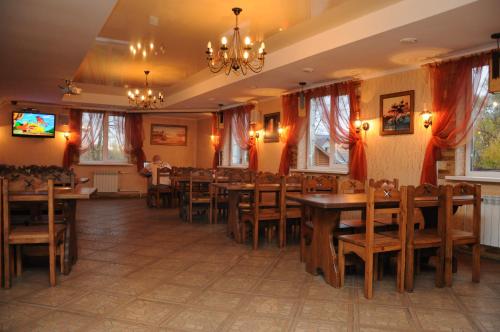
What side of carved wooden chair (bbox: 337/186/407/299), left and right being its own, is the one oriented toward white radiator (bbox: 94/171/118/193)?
front

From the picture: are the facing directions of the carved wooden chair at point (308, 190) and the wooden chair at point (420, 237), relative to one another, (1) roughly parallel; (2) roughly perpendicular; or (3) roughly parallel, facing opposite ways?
roughly parallel, facing opposite ways

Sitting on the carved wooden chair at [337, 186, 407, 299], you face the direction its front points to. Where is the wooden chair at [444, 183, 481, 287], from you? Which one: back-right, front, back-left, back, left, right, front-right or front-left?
right

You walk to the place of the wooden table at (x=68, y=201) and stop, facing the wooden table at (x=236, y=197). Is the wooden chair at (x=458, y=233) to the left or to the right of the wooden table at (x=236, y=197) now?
right

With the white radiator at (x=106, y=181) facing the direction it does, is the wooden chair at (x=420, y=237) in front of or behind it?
in front

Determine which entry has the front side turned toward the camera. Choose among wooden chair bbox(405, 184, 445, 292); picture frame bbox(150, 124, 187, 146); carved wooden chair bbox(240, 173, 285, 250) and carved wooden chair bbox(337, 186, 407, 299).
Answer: the picture frame

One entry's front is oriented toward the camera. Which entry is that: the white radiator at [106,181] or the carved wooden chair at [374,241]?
the white radiator

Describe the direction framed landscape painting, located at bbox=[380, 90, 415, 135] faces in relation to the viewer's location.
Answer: facing the viewer and to the left of the viewer

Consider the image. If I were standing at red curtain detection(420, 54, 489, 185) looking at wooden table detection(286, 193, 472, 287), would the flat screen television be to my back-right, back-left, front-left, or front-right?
front-right

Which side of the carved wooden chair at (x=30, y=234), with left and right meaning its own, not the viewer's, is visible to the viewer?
back

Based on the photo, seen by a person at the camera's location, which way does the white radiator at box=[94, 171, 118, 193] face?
facing the viewer

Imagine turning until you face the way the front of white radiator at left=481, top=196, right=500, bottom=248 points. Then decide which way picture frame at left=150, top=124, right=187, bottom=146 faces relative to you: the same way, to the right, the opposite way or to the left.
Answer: to the left

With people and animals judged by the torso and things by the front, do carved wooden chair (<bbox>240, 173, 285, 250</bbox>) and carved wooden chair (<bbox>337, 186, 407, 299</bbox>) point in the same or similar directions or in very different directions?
same or similar directions

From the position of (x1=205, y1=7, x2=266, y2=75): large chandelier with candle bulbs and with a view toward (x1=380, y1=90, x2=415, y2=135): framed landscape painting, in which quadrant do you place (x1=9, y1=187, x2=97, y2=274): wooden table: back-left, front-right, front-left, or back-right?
back-right

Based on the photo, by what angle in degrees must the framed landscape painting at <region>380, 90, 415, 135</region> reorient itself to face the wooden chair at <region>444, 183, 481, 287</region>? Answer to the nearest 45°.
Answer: approximately 45° to its left
